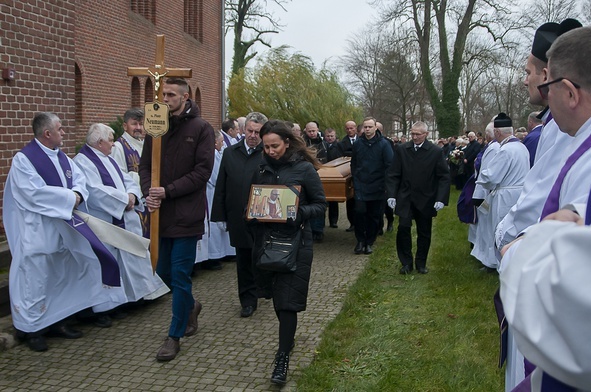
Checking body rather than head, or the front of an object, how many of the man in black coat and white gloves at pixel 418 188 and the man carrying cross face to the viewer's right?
0

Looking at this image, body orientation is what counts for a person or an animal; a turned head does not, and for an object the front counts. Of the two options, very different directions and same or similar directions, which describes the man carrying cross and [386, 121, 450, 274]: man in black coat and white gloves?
same or similar directions

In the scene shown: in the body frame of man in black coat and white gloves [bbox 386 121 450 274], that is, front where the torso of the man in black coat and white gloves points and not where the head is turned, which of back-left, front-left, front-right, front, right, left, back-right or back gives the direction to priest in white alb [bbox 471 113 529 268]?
left

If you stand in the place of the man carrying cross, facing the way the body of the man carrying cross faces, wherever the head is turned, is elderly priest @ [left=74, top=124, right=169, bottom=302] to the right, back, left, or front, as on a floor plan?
right

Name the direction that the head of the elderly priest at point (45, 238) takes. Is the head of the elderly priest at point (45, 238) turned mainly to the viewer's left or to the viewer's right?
to the viewer's right

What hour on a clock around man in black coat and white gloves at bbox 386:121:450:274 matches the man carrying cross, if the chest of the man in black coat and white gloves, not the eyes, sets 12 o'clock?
The man carrying cross is roughly at 1 o'clock from the man in black coat and white gloves.

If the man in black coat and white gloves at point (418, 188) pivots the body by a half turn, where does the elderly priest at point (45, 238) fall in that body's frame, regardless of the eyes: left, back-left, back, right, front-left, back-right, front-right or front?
back-left

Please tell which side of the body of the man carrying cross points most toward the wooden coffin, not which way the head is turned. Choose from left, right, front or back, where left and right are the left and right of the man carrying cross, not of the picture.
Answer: back

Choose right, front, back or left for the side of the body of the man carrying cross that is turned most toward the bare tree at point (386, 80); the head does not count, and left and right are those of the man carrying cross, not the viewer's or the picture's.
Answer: back

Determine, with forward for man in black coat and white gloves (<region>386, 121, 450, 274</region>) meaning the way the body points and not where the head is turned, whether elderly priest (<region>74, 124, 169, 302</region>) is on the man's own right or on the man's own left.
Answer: on the man's own right

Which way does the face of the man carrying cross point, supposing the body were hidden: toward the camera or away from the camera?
toward the camera

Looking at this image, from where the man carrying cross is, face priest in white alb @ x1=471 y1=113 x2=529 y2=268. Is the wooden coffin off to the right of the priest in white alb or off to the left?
left

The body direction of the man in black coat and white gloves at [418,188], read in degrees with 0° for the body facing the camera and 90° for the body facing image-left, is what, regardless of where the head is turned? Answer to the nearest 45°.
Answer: approximately 0°

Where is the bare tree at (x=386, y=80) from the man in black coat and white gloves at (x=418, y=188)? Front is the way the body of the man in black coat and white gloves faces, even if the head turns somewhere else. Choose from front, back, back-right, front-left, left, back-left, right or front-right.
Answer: back
